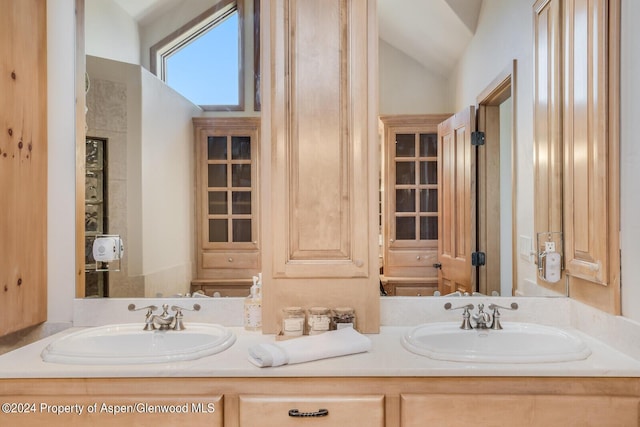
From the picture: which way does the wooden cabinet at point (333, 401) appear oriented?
toward the camera

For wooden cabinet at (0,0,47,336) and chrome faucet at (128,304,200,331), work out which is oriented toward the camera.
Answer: the chrome faucet

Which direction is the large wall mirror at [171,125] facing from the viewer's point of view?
toward the camera

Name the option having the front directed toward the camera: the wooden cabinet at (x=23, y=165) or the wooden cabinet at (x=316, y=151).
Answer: the wooden cabinet at (x=316, y=151)

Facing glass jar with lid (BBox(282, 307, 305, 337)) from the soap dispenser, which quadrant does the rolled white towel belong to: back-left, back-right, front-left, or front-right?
front-right

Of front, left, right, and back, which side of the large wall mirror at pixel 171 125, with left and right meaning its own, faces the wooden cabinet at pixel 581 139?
left

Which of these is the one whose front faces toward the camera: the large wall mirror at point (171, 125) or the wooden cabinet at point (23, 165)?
the large wall mirror

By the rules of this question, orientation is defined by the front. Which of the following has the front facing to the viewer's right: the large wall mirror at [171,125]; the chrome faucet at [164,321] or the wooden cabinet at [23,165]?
the wooden cabinet

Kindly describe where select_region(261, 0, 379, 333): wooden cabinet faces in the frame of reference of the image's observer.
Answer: facing the viewer

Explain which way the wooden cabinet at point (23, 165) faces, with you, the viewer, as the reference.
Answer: facing to the right of the viewer

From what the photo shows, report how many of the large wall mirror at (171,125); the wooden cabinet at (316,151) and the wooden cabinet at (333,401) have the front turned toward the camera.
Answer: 3

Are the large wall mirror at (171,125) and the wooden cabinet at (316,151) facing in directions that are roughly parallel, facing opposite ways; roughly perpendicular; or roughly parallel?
roughly parallel

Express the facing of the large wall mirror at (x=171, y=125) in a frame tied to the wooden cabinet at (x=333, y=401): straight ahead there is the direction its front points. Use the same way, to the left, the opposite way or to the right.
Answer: the same way
